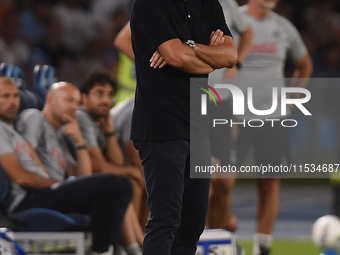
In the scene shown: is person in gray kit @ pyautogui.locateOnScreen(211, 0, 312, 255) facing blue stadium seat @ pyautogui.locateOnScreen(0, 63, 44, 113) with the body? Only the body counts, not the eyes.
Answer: no

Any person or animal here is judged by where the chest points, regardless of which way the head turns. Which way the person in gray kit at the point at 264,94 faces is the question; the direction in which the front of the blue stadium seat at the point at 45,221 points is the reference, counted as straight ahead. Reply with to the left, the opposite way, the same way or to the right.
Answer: to the right

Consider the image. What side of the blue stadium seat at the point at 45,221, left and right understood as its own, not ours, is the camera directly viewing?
right

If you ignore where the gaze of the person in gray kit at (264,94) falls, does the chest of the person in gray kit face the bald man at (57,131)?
no

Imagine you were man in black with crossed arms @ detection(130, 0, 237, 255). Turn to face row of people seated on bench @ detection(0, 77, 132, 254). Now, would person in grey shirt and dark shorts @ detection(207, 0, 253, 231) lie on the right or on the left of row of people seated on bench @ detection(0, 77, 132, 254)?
right

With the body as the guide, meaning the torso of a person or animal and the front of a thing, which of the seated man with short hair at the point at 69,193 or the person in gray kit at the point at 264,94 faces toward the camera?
the person in gray kit

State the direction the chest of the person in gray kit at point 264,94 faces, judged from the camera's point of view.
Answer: toward the camera

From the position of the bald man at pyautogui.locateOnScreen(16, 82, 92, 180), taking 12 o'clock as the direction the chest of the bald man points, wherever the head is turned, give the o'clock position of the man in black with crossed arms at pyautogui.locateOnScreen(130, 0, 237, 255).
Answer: The man in black with crossed arms is roughly at 1 o'clock from the bald man.

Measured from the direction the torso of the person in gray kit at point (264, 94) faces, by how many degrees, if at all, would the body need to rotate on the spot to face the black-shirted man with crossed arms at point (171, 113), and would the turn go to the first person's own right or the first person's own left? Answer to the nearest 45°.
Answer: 0° — they already face them

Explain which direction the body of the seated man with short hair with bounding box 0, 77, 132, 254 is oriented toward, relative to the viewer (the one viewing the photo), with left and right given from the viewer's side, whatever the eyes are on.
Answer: facing to the right of the viewer

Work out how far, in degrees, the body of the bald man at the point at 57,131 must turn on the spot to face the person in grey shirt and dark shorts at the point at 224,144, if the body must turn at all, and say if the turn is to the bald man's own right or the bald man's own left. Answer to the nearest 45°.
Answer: approximately 45° to the bald man's own left

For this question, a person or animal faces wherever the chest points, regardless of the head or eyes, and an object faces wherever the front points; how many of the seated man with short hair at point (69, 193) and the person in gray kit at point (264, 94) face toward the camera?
1

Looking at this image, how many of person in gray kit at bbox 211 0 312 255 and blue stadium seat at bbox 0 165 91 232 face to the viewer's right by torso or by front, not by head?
1
